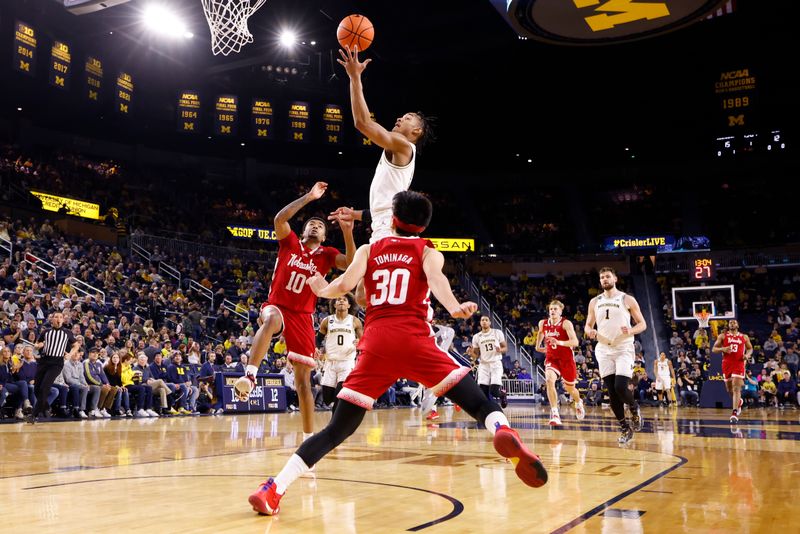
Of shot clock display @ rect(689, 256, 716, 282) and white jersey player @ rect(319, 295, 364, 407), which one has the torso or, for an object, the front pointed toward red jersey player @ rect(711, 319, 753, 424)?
the shot clock display

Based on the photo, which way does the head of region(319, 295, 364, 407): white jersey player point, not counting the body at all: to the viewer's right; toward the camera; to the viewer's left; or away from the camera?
toward the camera

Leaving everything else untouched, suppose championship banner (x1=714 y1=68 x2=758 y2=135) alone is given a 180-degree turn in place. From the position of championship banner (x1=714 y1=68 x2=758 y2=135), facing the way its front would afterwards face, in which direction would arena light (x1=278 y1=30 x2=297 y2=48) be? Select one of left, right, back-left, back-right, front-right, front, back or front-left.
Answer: back-left

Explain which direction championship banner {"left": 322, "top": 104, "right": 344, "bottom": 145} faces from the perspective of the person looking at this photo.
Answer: facing the viewer

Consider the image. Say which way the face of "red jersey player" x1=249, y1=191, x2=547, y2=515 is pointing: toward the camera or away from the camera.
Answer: away from the camera

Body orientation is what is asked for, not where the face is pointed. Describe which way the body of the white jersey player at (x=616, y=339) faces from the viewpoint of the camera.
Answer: toward the camera

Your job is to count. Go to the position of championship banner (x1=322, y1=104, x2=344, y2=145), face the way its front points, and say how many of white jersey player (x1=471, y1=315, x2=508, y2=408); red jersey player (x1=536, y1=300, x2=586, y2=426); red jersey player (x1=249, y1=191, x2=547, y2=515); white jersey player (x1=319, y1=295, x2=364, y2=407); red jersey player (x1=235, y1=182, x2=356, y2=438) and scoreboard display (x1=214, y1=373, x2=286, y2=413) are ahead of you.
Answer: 6

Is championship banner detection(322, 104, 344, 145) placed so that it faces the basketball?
yes

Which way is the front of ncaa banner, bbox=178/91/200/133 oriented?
toward the camera

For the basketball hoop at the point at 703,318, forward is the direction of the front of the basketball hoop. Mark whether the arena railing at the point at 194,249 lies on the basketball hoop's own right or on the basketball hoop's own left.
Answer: on the basketball hoop's own right

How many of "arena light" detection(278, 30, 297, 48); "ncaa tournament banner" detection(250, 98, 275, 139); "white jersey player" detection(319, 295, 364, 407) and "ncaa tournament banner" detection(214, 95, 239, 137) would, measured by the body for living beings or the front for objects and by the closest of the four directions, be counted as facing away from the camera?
0

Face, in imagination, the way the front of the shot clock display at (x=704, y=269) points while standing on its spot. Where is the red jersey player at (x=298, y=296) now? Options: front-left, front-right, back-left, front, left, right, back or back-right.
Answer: front

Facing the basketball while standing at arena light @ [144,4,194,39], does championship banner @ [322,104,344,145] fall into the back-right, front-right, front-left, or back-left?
back-left

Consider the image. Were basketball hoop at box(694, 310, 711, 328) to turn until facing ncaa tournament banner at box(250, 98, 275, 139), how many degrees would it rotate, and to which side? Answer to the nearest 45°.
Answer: approximately 90° to its right
